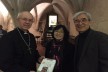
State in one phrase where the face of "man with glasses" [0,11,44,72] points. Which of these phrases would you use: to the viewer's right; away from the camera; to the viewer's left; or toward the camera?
toward the camera

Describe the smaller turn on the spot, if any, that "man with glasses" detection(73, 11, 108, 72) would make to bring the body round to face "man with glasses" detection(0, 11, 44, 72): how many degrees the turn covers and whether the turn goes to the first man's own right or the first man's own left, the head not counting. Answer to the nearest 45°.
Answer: approximately 45° to the first man's own right

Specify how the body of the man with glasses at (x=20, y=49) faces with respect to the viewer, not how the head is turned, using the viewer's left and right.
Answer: facing the viewer and to the right of the viewer

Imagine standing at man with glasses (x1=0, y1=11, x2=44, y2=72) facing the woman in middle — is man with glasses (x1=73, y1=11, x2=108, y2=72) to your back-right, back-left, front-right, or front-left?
front-right

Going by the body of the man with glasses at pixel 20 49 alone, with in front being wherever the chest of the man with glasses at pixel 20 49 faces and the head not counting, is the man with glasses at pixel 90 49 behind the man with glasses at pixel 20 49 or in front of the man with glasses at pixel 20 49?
in front

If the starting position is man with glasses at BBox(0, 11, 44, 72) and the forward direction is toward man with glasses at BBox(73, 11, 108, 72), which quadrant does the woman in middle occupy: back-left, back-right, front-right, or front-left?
front-left

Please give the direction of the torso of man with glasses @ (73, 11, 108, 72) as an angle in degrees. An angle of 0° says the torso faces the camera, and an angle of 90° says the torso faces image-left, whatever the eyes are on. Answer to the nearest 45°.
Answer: approximately 45°

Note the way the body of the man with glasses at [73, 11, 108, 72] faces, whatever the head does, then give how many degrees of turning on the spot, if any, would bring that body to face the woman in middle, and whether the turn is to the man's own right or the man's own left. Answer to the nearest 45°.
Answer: approximately 90° to the man's own right
